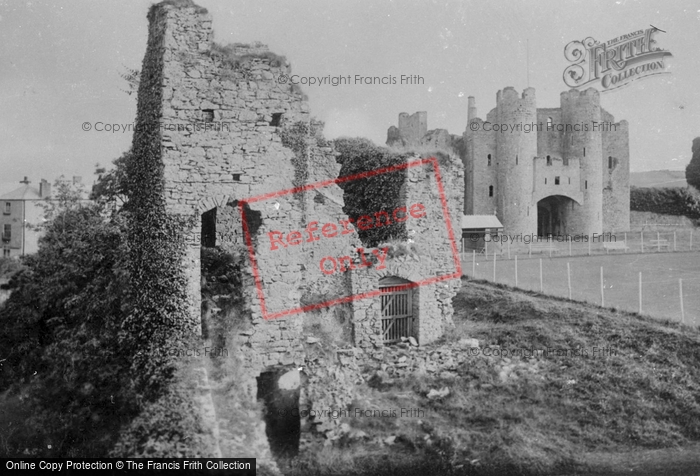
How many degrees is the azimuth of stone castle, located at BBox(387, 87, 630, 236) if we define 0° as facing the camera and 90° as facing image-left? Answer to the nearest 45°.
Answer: approximately 0°

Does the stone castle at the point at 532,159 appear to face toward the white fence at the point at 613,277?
yes

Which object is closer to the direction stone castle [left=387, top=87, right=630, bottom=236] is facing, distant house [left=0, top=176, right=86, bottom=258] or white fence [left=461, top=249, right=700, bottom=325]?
the white fence

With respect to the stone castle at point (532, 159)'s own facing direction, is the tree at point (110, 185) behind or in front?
in front

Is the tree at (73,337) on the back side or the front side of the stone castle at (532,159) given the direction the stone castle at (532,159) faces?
on the front side

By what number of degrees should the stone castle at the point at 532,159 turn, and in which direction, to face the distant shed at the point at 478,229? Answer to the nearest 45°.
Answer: approximately 45° to its right
